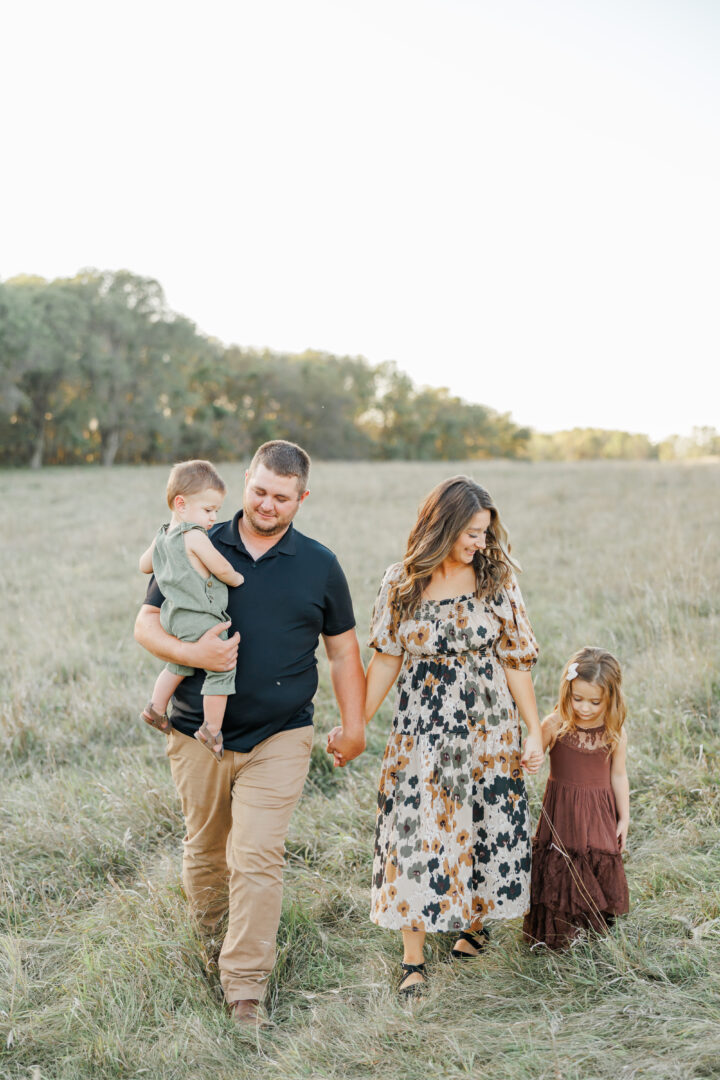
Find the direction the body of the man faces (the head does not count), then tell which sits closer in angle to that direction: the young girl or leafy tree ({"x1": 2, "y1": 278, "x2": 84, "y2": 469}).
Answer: the young girl

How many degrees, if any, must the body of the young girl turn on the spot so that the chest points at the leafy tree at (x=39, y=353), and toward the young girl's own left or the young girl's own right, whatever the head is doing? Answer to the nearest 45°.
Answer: approximately 135° to the young girl's own right

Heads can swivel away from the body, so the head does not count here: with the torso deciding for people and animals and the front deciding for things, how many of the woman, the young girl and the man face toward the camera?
3

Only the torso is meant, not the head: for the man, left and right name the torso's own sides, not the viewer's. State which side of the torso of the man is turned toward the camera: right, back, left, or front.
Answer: front

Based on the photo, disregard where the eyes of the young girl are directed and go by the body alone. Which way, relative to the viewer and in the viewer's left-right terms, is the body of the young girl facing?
facing the viewer

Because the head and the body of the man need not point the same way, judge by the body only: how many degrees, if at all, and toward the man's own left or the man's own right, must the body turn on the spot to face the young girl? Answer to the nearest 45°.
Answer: approximately 90° to the man's own left

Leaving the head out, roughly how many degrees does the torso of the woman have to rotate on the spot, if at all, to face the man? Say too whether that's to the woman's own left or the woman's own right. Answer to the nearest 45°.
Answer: approximately 90° to the woman's own right

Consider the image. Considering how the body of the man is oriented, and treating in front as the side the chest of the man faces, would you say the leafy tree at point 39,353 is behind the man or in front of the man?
behind
